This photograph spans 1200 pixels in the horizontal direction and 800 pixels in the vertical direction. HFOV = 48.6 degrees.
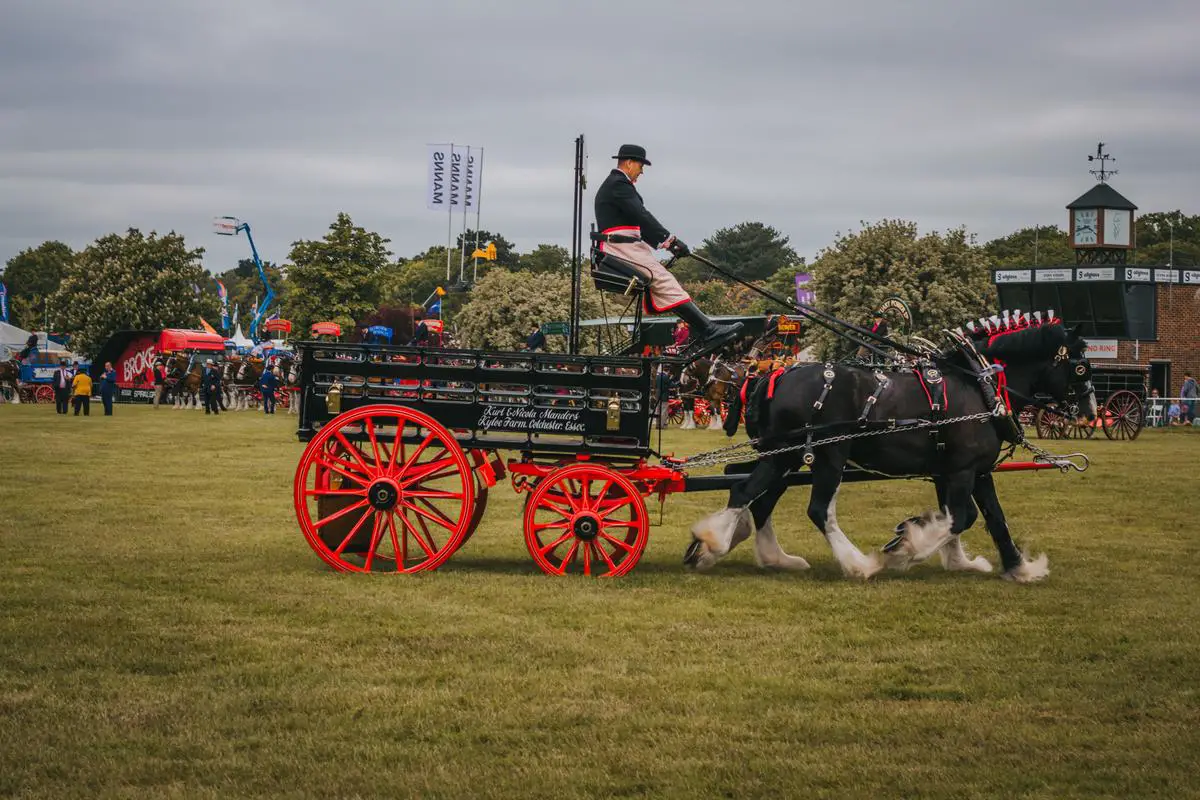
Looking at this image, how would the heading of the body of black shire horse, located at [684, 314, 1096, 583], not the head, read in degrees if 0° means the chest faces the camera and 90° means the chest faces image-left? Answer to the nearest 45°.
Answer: approximately 270°

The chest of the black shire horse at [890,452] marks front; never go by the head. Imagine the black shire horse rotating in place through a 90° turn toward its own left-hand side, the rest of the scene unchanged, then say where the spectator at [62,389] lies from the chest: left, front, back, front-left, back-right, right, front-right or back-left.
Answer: front-left

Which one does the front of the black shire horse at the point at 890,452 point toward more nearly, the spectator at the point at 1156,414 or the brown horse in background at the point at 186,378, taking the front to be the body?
the spectator

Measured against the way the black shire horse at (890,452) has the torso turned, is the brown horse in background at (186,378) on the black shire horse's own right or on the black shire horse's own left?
on the black shire horse's own left

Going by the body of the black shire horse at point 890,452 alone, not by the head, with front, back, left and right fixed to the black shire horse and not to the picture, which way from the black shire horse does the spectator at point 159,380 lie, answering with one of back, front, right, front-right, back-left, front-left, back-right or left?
back-left

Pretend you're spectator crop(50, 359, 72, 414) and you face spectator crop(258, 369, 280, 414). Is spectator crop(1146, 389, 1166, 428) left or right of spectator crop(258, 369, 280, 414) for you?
right

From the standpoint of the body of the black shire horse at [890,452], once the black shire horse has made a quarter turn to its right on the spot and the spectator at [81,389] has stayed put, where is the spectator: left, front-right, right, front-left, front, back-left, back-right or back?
back-right

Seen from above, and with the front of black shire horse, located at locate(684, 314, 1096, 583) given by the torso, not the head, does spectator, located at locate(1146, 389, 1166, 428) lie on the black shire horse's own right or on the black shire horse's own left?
on the black shire horse's own left

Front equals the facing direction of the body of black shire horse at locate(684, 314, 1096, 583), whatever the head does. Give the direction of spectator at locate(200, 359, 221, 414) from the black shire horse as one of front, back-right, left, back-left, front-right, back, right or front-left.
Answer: back-left

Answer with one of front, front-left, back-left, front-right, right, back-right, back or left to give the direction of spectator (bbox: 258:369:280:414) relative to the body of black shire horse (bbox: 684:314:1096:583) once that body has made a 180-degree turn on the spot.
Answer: front-right
